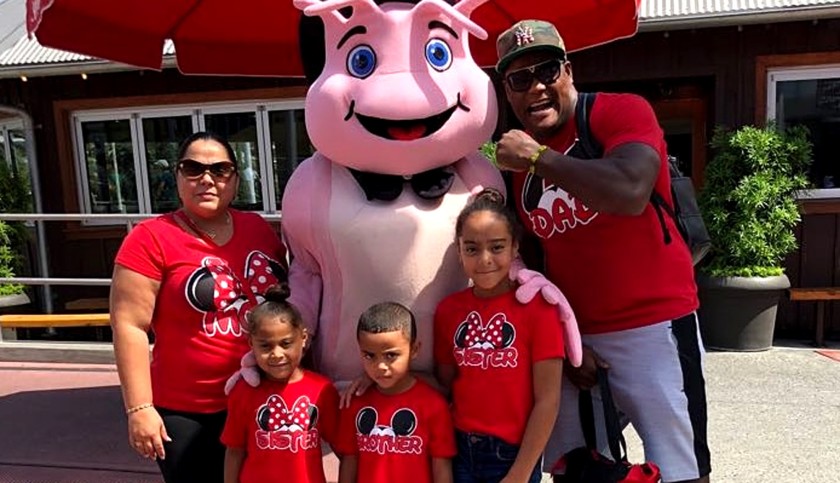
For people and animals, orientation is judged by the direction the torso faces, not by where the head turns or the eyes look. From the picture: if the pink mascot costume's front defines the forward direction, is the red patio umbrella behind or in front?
behind

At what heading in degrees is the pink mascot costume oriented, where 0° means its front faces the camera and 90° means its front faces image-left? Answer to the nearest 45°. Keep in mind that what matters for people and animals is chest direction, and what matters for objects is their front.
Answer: approximately 0°

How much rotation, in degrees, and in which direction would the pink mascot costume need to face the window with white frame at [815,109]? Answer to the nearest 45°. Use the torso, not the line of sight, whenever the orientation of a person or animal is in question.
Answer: approximately 135° to its left

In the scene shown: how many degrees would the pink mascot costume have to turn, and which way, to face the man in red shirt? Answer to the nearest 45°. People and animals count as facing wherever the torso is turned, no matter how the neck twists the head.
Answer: approximately 90° to its left

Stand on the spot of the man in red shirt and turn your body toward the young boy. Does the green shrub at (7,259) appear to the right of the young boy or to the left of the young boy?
right

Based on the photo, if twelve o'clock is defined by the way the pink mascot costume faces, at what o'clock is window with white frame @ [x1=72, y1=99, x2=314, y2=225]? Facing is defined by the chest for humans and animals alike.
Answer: The window with white frame is roughly at 5 o'clock from the pink mascot costume.

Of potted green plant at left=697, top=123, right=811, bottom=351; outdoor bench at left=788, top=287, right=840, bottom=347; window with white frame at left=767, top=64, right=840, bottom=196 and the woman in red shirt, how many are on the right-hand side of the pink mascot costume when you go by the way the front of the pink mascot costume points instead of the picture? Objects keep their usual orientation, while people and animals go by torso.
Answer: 1

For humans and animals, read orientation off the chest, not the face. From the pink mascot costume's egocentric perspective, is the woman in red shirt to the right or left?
on its right

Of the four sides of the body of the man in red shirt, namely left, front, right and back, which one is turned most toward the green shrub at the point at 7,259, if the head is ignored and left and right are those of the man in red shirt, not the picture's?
right

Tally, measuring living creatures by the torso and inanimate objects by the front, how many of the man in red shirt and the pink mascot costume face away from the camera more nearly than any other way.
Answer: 0

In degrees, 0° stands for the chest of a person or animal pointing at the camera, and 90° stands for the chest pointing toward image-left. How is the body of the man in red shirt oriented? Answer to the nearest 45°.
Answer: approximately 45°
